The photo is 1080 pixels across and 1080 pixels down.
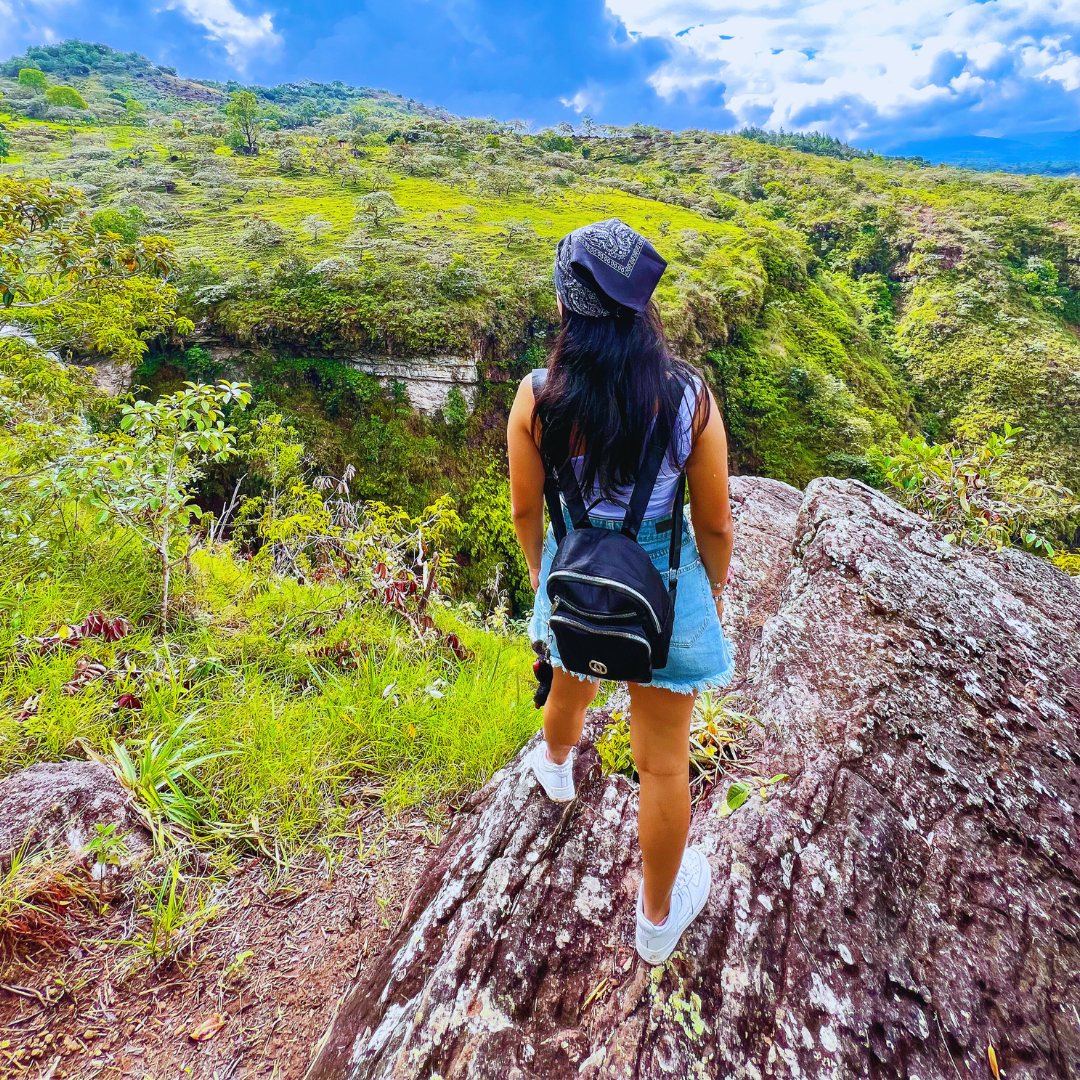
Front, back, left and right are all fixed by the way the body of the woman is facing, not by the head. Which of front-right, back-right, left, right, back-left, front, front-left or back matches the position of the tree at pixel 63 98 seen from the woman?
front-left

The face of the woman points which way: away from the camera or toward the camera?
away from the camera

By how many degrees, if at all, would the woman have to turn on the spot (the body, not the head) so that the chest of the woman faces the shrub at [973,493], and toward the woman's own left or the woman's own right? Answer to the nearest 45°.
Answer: approximately 45° to the woman's own right

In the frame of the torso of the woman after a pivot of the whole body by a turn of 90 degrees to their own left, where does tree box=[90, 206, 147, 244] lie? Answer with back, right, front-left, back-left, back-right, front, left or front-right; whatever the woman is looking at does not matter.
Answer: front-right

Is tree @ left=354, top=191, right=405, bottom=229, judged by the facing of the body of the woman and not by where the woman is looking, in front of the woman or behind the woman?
in front

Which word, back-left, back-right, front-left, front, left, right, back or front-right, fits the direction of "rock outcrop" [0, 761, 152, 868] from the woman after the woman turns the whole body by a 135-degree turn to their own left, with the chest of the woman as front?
front-right

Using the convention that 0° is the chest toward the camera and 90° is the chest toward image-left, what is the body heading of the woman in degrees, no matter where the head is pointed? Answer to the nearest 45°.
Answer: approximately 180°

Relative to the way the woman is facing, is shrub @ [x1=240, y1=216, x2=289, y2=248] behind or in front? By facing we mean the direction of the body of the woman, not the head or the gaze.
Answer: in front

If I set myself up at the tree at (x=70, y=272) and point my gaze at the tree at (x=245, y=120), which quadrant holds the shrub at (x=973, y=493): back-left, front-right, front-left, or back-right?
back-right

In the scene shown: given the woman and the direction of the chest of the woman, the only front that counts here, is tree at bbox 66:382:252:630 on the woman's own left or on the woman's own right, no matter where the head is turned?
on the woman's own left

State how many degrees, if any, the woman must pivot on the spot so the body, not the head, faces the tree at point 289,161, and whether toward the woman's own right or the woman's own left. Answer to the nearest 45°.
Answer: approximately 45° to the woman's own left

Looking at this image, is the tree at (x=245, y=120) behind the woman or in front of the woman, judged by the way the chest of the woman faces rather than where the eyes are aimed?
in front
